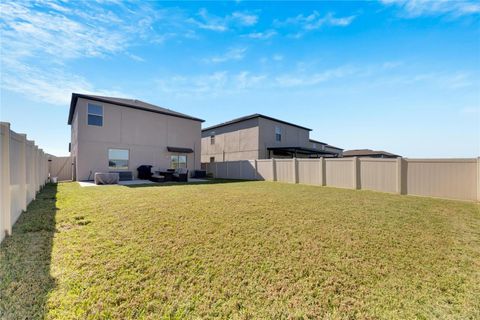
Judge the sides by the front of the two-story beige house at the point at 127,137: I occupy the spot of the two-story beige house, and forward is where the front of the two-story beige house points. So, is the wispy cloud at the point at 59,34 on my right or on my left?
on my left

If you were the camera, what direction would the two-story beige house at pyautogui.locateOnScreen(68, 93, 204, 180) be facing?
facing away from the viewer and to the left of the viewer

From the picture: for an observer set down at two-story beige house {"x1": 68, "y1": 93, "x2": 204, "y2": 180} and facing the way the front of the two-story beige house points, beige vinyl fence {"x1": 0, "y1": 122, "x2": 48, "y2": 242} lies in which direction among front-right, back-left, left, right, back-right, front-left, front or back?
back-left
